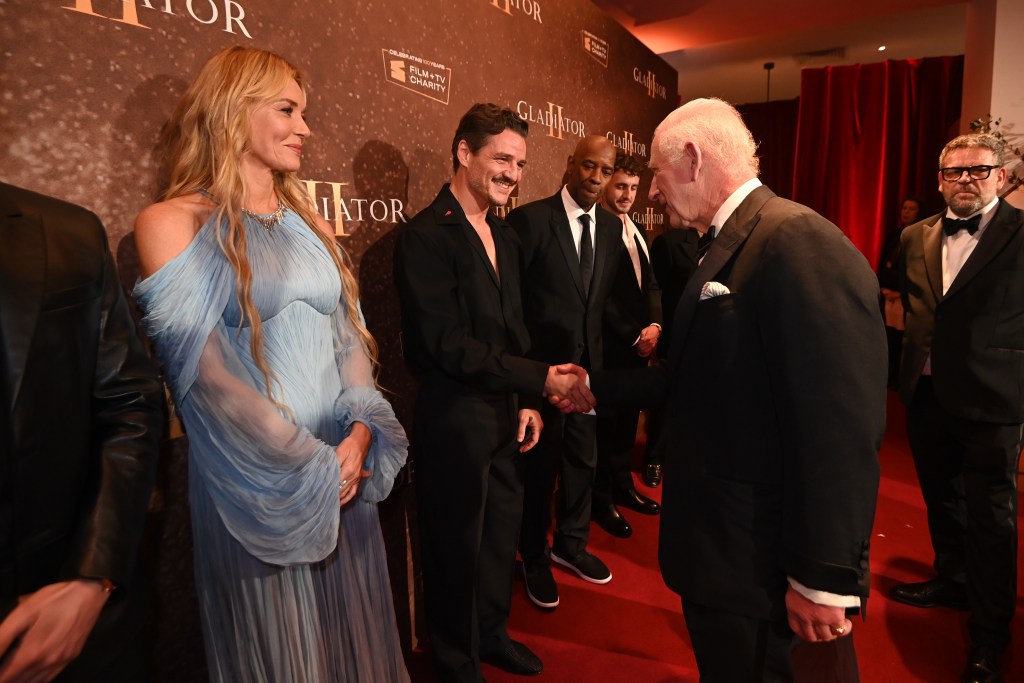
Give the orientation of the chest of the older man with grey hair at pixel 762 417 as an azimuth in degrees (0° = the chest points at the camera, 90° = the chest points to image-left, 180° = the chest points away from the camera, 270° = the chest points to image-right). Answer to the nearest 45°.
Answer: approximately 90°

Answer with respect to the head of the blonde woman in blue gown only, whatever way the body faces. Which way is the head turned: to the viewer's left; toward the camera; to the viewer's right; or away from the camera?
to the viewer's right

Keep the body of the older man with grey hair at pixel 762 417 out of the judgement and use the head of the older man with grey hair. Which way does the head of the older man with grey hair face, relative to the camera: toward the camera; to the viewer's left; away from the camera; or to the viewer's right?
to the viewer's left

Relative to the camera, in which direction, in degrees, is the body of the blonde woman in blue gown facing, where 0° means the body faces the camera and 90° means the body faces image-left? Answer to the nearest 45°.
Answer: approximately 315°

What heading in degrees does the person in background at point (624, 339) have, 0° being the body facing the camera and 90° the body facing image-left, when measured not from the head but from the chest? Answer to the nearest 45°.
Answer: approximately 315°

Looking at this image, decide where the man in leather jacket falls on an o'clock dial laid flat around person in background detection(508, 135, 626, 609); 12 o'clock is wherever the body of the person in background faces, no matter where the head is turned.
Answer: The man in leather jacket is roughly at 2 o'clock from the person in background.

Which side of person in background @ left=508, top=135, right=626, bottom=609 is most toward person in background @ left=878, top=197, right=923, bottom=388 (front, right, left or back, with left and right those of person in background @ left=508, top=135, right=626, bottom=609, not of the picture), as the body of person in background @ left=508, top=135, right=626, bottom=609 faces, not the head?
left
